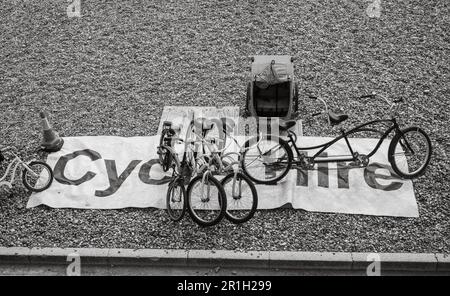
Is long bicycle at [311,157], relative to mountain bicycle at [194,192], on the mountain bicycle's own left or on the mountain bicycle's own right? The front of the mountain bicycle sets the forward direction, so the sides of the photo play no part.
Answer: on the mountain bicycle's own left

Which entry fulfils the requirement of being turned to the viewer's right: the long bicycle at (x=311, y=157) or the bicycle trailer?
the long bicycle

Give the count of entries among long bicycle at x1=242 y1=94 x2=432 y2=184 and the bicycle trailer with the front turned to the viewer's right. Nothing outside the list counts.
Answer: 1

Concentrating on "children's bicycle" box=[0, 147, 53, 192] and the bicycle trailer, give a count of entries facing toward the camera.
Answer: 1

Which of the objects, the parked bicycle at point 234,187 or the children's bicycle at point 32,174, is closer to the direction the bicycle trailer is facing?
the parked bicycle

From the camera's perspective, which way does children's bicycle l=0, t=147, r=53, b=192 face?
to the viewer's right

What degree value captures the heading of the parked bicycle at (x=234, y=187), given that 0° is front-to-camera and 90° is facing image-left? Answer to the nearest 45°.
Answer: approximately 315°

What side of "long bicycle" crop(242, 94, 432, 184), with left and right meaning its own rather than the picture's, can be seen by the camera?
right

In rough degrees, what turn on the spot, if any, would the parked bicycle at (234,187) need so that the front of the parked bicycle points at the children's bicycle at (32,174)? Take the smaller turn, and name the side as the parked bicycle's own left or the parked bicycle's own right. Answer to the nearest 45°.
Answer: approximately 135° to the parked bicycle's own right

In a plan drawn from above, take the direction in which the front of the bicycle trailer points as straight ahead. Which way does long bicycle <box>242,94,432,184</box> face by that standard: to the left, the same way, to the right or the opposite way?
to the left
